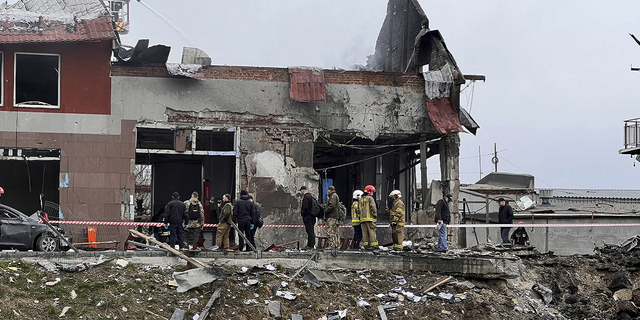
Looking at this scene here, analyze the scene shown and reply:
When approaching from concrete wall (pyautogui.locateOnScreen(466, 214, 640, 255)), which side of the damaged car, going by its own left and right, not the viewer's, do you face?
front

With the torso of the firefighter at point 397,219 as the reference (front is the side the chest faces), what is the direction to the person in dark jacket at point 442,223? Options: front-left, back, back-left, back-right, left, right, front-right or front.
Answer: back-right

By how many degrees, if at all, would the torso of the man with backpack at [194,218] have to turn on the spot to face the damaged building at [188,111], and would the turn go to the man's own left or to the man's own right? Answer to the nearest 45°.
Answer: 0° — they already face it

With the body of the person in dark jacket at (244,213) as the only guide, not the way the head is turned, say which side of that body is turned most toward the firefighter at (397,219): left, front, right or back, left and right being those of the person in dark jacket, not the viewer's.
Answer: right

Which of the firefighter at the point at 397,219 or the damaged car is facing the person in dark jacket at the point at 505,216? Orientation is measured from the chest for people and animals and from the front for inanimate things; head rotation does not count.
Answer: the damaged car

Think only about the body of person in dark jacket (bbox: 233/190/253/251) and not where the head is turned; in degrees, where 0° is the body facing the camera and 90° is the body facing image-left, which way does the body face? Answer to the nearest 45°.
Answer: approximately 180°

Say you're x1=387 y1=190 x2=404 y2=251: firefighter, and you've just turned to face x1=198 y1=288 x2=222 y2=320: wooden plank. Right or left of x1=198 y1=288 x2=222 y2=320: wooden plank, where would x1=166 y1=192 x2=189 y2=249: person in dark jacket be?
right

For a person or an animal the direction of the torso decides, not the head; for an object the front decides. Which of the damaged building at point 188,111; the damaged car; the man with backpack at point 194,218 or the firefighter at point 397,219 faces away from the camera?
the man with backpack

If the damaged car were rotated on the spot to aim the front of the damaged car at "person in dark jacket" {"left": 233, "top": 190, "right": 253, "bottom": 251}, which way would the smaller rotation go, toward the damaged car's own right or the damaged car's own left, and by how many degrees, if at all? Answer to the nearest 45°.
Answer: approximately 45° to the damaged car's own right

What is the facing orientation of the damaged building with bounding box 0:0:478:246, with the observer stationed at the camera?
facing the viewer

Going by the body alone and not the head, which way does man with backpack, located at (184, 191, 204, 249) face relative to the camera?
away from the camera

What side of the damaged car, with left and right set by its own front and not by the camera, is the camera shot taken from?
right

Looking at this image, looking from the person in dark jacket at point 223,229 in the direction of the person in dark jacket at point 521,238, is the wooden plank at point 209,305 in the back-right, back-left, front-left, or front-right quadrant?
back-right
